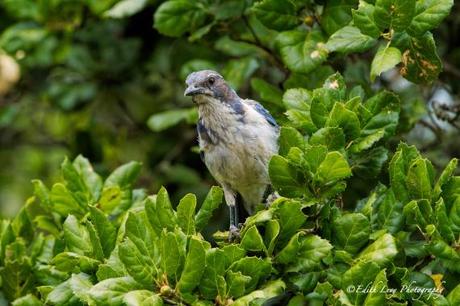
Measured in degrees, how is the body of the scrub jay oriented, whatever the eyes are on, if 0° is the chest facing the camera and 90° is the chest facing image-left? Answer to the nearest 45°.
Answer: approximately 45°
